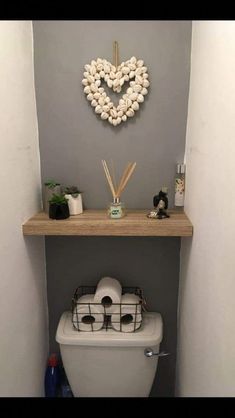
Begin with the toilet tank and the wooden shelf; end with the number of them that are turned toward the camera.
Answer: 2

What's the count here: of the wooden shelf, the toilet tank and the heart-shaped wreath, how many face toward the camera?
3

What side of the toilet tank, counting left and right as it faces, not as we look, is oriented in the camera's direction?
front

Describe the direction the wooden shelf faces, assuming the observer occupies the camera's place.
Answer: facing the viewer

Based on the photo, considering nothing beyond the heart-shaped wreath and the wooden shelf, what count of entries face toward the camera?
2

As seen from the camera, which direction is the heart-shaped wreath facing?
toward the camera
